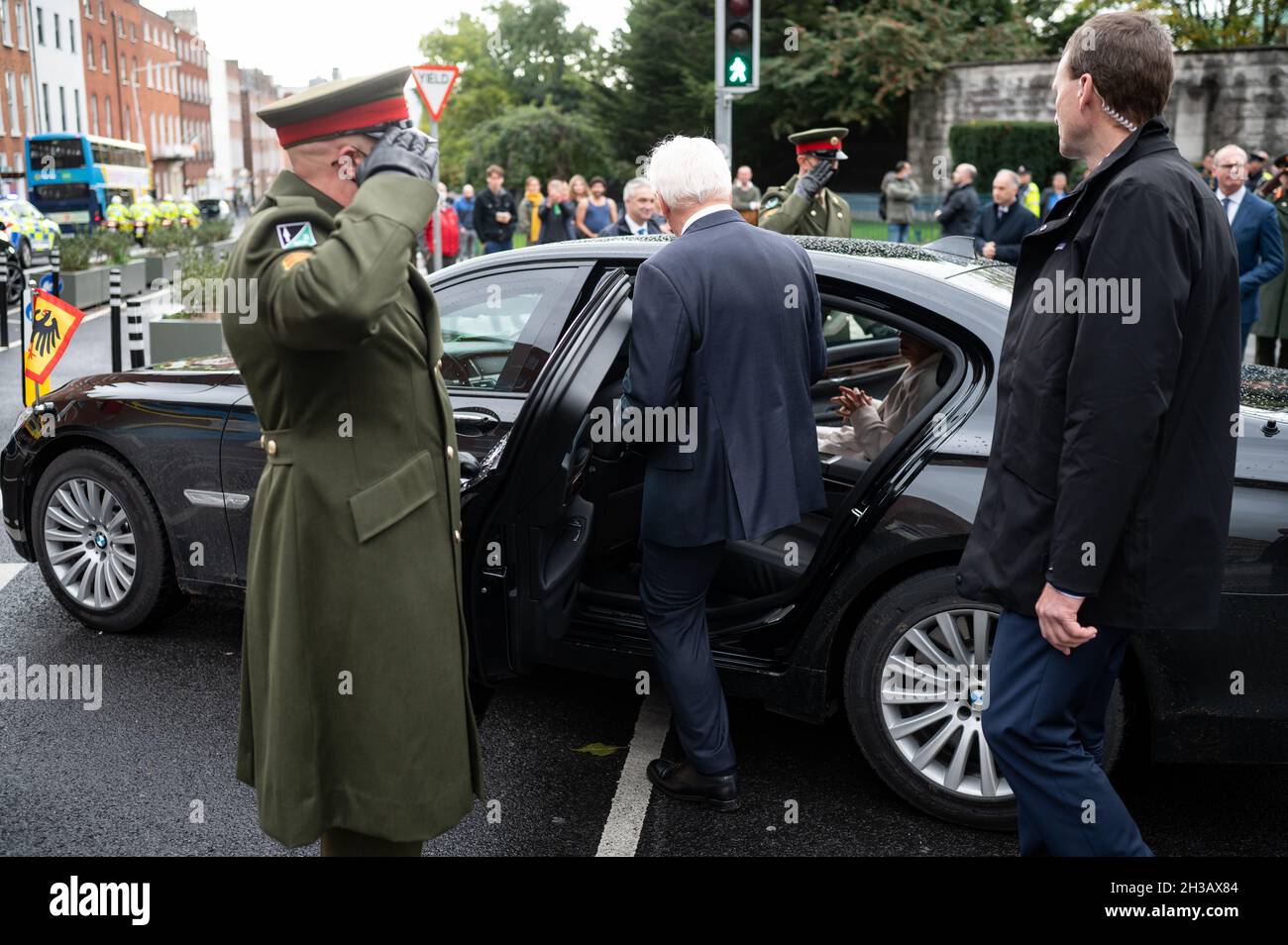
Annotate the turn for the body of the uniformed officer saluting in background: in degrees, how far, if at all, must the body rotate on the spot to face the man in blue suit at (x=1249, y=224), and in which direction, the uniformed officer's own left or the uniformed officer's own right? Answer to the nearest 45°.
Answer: approximately 45° to the uniformed officer's own left

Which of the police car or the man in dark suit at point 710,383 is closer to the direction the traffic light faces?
the man in dark suit

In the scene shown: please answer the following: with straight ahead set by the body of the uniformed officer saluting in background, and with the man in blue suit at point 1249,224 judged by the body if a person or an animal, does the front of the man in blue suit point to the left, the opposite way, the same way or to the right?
to the right

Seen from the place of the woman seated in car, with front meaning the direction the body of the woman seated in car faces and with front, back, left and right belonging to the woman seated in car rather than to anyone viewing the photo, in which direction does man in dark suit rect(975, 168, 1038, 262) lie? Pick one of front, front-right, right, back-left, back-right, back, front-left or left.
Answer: right

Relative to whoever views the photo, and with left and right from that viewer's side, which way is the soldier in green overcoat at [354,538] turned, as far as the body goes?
facing to the right of the viewer

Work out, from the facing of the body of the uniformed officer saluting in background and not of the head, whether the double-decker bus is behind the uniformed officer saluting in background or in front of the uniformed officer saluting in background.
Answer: behind

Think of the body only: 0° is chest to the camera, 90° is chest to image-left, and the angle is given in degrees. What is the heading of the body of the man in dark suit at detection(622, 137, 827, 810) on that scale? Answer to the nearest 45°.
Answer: approximately 135°

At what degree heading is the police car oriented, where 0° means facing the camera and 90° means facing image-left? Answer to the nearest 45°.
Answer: approximately 315°
